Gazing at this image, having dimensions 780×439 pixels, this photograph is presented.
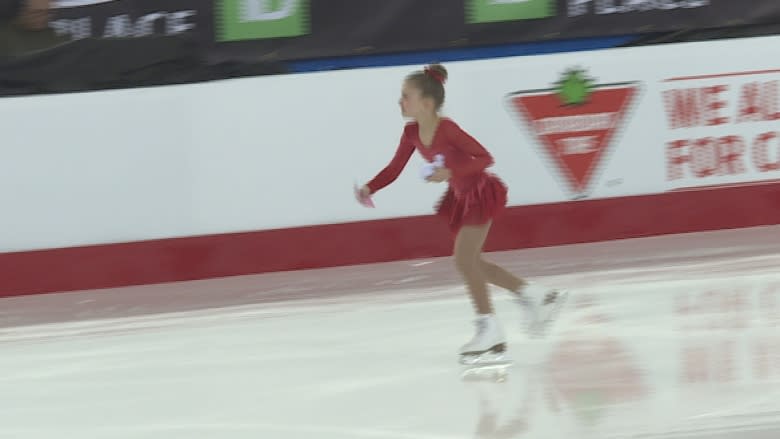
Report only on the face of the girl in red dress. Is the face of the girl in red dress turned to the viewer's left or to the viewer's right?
to the viewer's left

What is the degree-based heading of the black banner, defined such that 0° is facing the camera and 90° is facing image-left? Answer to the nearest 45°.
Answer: approximately 0°

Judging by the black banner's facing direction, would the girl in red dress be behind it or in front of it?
in front
